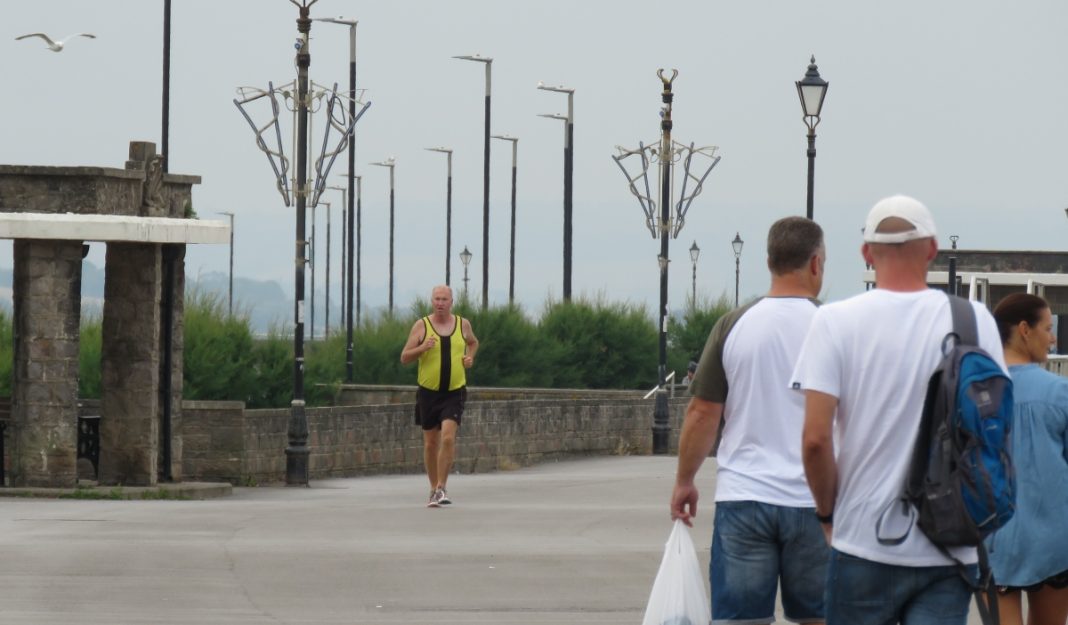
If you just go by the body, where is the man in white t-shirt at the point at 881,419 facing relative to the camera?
away from the camera

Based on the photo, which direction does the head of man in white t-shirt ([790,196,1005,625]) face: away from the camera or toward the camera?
away from the camera

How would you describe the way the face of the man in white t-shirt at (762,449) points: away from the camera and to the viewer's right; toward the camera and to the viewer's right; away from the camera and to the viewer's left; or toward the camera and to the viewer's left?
away from the camera and to the viewer's right

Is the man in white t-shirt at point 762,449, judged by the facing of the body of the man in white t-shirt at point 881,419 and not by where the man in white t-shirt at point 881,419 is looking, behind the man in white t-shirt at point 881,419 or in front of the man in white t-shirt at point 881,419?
in front

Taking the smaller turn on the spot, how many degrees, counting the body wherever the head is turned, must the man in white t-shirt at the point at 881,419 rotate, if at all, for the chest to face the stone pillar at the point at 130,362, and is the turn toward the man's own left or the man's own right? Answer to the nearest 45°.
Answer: approximately 45° to the man's own left

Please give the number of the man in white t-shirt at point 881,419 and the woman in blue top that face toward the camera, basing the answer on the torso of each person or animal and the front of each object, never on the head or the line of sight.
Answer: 0
